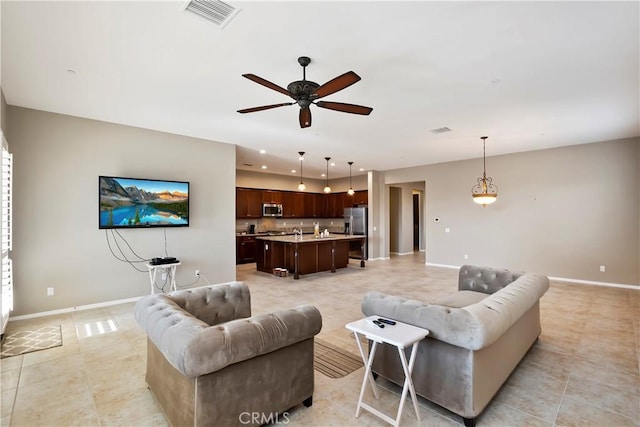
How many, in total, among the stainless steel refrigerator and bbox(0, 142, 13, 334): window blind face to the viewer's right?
1

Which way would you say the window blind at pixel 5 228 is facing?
to the viewer's right

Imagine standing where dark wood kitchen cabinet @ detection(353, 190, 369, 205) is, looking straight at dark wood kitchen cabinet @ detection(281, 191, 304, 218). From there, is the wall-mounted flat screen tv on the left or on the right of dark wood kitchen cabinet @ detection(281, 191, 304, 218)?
left

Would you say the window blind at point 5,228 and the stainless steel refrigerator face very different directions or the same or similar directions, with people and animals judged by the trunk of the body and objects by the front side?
very different directions

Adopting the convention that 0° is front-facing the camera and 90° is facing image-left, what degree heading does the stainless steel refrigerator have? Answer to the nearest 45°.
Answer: approximately 45°

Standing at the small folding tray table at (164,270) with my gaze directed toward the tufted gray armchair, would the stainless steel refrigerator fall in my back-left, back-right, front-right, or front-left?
back-left

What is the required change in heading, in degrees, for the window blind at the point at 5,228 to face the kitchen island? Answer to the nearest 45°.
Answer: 0° — it already faces it
